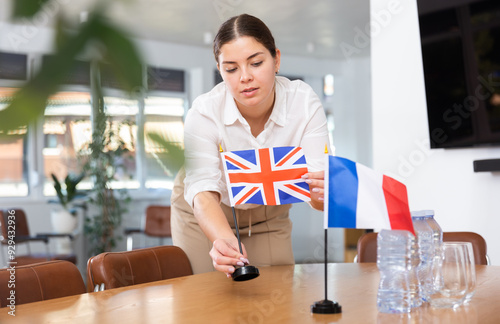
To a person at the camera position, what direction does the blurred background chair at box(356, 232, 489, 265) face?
facing the viewer

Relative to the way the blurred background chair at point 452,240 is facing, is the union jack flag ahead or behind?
ahead

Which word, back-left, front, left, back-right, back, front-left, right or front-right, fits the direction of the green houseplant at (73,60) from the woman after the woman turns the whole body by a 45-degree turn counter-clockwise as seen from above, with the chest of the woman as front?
front-right

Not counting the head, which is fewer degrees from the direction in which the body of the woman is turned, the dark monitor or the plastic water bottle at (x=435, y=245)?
the plastic water bottle

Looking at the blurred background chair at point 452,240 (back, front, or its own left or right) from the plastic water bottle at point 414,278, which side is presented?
front

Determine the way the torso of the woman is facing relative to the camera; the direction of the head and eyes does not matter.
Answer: toward the camera

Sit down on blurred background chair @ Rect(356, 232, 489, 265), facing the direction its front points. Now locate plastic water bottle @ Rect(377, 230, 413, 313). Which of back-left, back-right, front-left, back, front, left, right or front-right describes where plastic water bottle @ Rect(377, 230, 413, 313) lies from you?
front

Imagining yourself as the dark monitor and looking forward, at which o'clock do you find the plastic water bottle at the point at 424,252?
The plastic water bottle is roughly at 12 o'clock from the dark monitor.

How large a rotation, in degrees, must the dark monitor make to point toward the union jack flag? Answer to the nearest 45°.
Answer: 0° — it already faces it

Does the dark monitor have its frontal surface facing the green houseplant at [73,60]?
yes
